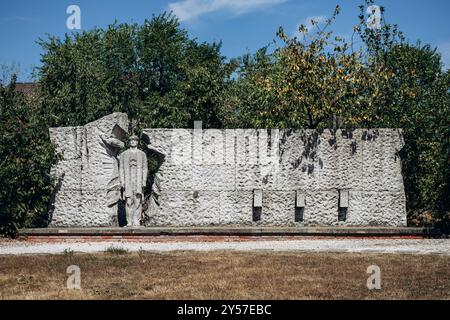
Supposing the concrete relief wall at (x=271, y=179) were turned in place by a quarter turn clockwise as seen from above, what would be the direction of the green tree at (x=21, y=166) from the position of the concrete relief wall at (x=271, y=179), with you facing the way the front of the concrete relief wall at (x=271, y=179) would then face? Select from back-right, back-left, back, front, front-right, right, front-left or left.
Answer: front

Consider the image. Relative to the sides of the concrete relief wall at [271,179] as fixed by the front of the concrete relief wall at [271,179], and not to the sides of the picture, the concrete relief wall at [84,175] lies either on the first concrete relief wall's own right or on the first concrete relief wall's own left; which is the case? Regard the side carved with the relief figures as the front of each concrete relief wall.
on the first concrete relief wall's own right

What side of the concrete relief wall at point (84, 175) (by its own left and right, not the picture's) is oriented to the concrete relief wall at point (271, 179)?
left

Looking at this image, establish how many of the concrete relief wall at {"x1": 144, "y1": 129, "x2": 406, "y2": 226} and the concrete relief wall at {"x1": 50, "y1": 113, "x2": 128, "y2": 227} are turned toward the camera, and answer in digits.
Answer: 2

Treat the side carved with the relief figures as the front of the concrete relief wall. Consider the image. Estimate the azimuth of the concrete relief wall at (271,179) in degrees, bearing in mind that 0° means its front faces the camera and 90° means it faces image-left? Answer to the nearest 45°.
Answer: approximately 0°

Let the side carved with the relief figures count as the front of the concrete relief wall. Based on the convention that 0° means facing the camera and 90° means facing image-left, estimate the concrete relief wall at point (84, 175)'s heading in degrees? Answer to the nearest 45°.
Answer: approximately 0°

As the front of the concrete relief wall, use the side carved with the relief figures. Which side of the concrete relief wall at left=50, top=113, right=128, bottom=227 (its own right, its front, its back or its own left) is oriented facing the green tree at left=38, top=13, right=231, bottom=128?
back

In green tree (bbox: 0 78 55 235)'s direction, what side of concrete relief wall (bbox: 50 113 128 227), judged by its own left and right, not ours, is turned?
right
